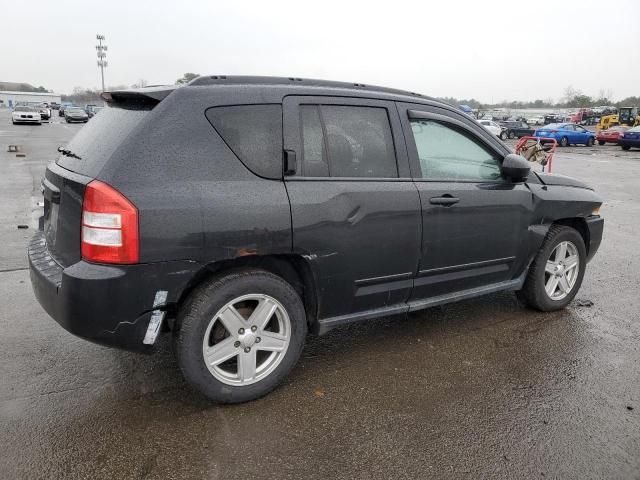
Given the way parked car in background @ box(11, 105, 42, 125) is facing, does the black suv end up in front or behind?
in front

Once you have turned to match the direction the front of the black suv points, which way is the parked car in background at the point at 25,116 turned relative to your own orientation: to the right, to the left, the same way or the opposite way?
to the right

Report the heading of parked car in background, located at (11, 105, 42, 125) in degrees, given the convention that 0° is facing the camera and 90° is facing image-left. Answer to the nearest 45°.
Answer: approximately 0°

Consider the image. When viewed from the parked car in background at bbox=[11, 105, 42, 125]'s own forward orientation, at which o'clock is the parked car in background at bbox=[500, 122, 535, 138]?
the parked car in background at bbox=[500, 122, 535, 138] is roughly at 10 o'clock from the parked car in background at bbox=[11, 105, 42, 125].

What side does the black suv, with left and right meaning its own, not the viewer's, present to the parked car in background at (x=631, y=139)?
front

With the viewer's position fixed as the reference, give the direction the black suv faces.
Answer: facing away from the viewer and to the right of the viewer
